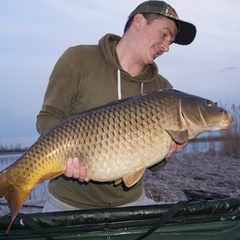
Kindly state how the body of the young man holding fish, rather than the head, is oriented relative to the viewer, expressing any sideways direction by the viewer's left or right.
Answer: facing the viewer and to the right of the viewer

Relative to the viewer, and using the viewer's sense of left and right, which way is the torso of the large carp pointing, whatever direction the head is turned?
facing to the right of the viewer

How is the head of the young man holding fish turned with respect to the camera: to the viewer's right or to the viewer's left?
to the viewer's right
